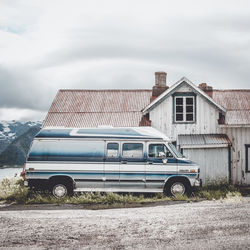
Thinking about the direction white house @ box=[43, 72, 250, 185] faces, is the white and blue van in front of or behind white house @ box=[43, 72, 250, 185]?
in front

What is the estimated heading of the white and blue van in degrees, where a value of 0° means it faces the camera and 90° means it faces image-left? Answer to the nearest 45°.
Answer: approximately 270°

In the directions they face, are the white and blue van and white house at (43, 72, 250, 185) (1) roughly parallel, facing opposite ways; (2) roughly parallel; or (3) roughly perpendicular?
roughly perpendicular

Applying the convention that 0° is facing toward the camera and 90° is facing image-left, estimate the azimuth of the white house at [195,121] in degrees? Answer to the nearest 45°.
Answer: approximately 0°

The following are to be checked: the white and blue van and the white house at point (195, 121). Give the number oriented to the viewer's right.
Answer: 1

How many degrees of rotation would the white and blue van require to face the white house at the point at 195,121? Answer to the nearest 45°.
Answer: approximately 45° to its left
